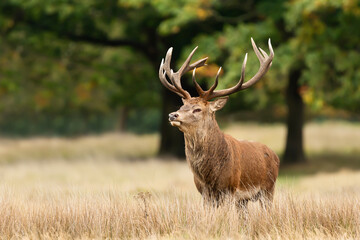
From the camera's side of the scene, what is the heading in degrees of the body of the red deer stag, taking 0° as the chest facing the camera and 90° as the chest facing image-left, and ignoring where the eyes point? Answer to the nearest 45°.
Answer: approximately 45°

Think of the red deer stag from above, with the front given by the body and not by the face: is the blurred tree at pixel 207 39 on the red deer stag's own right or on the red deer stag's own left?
on the red deer stag's own right

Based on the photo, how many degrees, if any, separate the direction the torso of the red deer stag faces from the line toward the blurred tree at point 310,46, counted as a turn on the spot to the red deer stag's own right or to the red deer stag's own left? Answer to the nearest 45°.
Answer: approximately 135° to the red deer stag's own right
